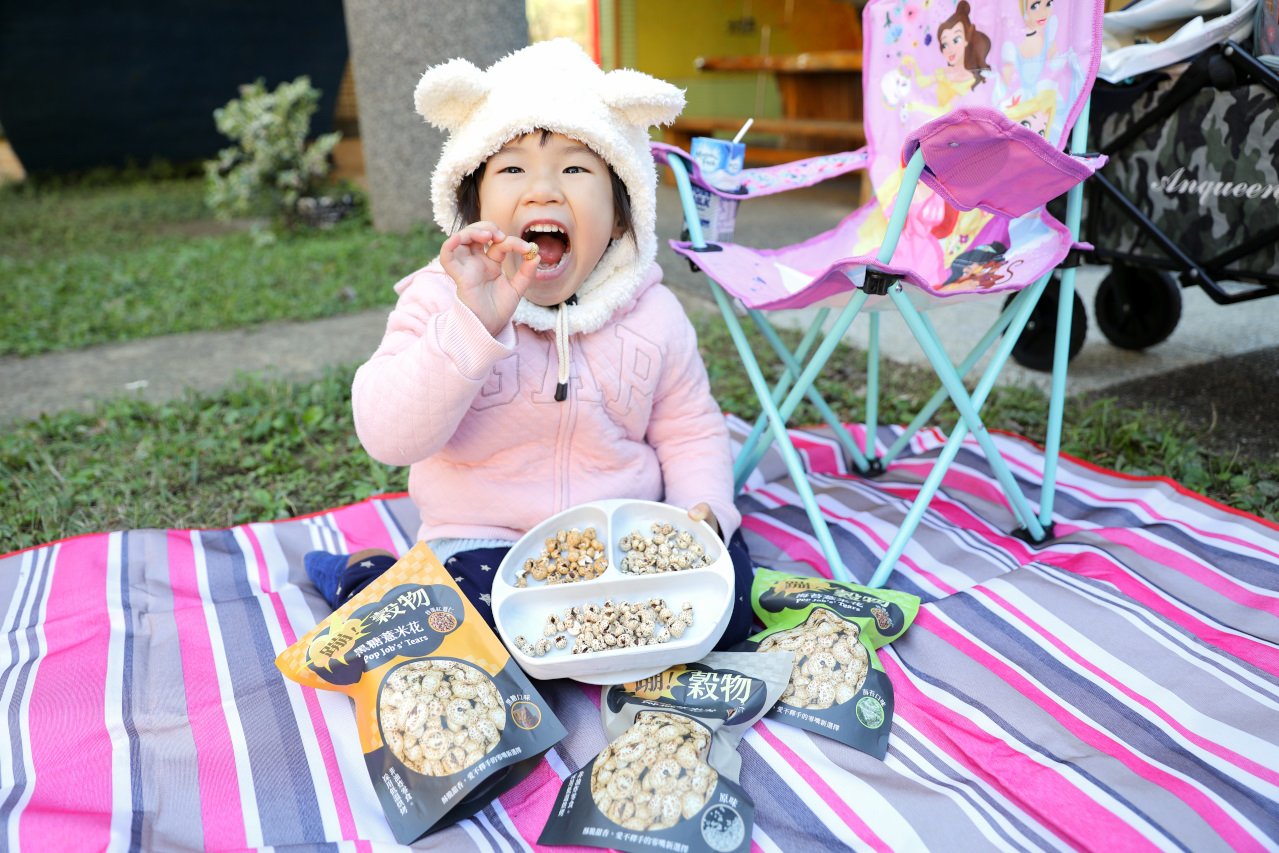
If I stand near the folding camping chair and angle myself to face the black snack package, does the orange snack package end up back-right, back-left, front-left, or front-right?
front-right

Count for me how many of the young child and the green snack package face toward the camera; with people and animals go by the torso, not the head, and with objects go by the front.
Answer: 2

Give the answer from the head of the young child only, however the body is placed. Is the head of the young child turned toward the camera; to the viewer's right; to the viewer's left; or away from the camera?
toward the camera

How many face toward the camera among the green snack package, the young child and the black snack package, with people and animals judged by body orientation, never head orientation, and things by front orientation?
3

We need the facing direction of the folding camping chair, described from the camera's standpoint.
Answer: facing the viewer and to the left of the viewer

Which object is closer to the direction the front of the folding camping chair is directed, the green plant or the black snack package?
the black snack package

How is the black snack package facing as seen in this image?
toward the camera

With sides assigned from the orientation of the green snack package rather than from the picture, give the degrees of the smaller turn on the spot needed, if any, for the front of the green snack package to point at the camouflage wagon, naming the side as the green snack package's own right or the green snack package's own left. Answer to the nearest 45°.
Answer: approximately 135° to the green snack package's own left

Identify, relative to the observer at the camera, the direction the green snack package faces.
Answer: facing the viewer

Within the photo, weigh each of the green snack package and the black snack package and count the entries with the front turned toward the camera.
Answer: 2
